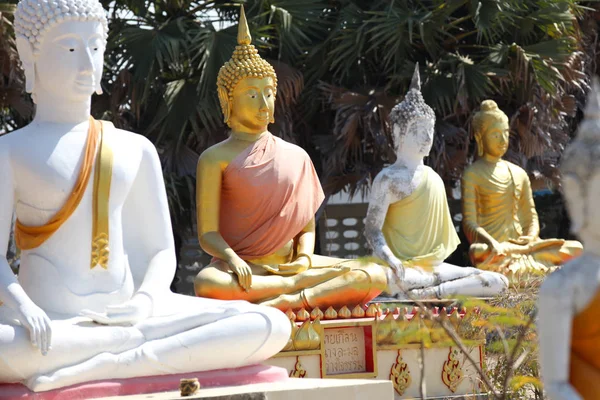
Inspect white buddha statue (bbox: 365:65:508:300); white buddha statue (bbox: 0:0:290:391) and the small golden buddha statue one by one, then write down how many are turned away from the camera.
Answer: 0

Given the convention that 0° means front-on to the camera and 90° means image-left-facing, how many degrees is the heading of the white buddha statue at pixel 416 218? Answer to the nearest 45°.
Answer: approximately 315°

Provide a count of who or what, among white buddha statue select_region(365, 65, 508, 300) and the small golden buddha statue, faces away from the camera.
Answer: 0

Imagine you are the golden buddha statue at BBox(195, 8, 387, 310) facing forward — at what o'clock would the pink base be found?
The pink base is roughly at 2 o'clock from the golden buddha statue.

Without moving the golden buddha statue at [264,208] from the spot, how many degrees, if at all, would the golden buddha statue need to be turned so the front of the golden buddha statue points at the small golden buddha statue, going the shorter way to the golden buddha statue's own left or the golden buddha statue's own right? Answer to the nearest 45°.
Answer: approximately 90° to the golden buddha statue's own left

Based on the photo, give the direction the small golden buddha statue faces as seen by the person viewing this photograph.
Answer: facing the viewer and to the right of the viewer

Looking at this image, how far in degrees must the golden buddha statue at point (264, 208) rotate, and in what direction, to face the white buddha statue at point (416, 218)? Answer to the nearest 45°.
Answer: approximately 90° to its left

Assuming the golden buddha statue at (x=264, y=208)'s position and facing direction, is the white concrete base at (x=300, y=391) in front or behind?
in front

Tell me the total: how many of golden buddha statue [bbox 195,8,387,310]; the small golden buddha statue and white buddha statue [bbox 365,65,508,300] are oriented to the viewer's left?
0

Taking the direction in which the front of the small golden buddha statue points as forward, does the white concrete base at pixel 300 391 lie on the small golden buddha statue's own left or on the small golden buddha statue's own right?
on the small golden buddha statue's own right
